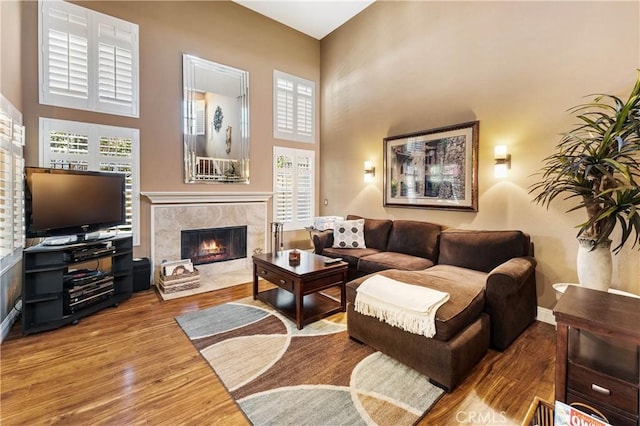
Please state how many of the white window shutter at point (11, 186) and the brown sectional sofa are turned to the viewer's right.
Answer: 1

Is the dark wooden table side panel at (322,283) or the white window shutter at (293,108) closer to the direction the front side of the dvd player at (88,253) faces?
the dark wooden table side panel

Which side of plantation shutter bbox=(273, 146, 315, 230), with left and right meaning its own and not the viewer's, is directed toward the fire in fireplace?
right

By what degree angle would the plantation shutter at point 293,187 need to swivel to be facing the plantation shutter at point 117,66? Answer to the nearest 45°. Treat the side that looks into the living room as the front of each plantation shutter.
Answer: approximately 90° to its right

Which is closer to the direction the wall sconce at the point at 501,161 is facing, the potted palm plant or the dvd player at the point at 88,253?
the dvd player

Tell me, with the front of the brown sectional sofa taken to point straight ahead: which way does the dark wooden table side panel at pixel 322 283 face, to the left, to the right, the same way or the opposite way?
to the left

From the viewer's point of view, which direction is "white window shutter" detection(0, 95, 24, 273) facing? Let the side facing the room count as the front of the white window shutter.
to the viewer's right

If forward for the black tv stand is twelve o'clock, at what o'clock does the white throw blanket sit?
The white throw blanket is roughly at 12 o'clock from the black tv stand.

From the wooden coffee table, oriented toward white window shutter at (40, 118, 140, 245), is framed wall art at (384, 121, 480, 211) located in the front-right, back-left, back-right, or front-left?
back-right
